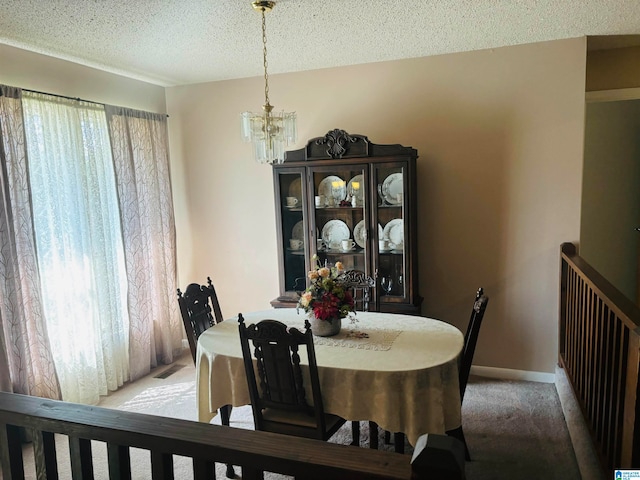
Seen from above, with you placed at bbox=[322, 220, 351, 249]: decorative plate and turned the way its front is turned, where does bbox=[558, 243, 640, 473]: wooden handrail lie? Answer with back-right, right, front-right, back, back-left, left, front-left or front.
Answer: front-left

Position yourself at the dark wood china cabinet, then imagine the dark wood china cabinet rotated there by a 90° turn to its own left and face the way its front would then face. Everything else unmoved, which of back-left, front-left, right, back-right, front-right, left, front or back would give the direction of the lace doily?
right

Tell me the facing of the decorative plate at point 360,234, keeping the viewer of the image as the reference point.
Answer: facing the viewer

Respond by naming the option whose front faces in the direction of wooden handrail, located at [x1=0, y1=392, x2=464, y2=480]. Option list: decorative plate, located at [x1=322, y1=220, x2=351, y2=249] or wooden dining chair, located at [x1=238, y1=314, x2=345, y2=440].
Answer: the decorative plate

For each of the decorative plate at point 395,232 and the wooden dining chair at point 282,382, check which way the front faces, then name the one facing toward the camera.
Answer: the decorative plate

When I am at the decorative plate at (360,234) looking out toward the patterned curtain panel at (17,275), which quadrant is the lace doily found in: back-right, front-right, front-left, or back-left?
front-left

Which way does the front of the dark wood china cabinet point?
toward the camera

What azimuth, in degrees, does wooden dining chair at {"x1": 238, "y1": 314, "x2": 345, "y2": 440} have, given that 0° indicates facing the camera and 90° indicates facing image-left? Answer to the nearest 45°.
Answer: approximately 225°

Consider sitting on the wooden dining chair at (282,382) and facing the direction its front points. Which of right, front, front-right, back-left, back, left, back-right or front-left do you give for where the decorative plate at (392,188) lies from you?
front

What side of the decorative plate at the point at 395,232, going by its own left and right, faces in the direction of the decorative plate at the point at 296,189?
right

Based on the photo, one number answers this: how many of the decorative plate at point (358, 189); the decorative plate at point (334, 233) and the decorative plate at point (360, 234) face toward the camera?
3

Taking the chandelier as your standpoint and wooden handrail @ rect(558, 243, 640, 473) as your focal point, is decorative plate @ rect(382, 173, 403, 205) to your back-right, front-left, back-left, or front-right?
front-left

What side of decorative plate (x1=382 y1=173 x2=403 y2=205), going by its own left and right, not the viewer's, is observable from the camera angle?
front

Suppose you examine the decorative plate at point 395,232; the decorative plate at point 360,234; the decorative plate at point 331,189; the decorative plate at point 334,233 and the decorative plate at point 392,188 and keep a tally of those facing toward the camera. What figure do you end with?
5

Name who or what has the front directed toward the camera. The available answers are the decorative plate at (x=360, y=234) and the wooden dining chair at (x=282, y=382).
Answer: the decorative plate

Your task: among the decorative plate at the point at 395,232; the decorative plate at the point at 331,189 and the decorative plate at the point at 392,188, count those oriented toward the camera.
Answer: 3

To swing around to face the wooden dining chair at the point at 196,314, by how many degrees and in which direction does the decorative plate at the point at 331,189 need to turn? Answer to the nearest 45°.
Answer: approximately 45° to its right

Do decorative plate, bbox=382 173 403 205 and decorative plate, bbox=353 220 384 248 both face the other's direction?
no

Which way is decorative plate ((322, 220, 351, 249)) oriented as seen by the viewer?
toward the camera

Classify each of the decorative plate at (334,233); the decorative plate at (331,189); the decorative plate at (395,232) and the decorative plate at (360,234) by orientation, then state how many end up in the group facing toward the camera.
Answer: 4

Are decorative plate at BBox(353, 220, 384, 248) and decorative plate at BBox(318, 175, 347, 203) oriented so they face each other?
no
